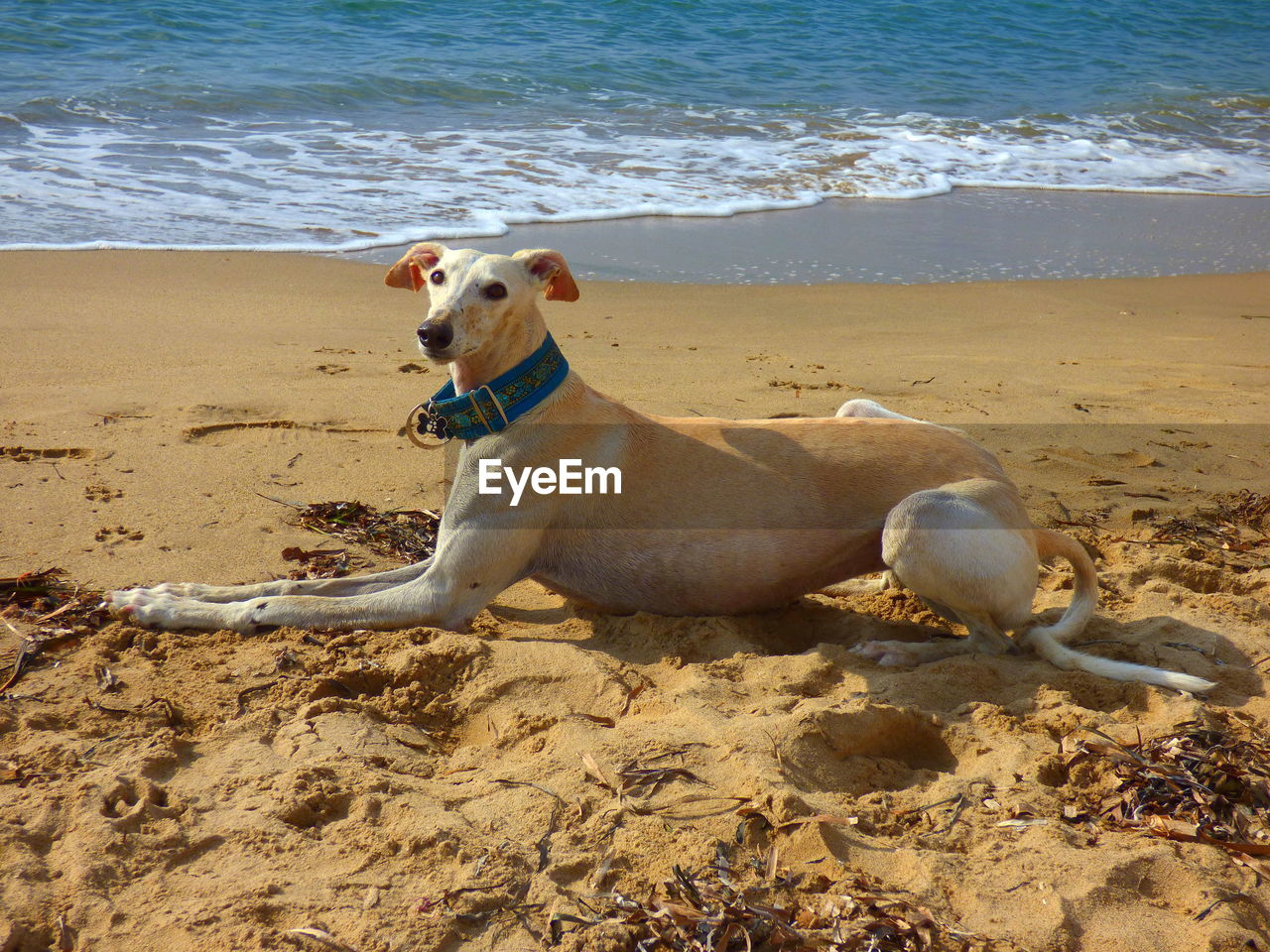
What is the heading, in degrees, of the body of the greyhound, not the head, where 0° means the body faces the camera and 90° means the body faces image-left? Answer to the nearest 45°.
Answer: approximately 90°
